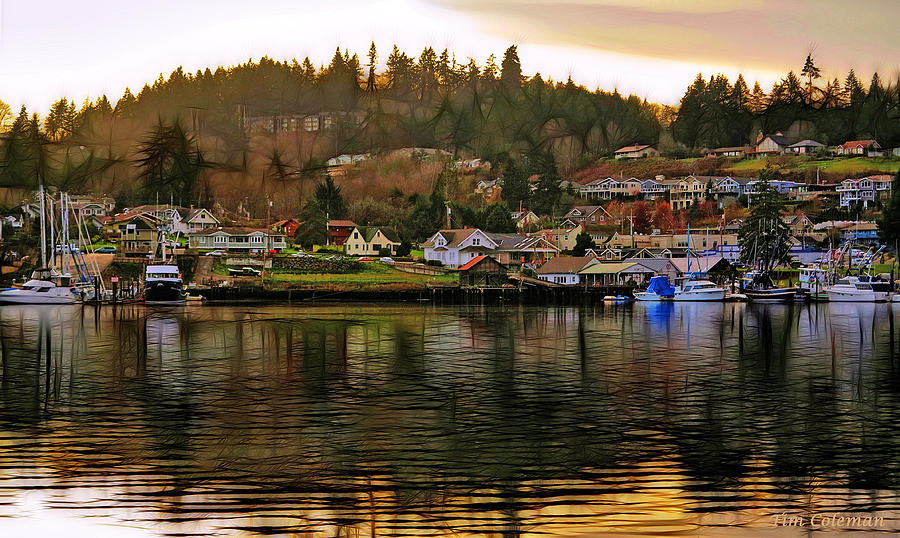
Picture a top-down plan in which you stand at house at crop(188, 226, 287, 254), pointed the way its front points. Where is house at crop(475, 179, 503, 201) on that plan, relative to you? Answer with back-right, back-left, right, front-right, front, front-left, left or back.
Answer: back-left

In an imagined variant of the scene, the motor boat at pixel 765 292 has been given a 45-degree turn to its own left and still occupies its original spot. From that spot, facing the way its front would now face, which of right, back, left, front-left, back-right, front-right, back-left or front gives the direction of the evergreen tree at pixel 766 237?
front-left

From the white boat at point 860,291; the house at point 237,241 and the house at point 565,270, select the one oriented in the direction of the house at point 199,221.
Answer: the white boat

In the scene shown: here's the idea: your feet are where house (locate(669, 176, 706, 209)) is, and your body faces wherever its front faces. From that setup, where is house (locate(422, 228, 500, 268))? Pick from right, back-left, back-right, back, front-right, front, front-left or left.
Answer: front-right

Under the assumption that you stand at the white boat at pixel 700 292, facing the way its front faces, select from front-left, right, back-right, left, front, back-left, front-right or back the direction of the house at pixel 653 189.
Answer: left

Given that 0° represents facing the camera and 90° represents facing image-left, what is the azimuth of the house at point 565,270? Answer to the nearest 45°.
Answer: approximately 0°

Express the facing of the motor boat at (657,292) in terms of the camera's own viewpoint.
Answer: facing to the left of the viewer

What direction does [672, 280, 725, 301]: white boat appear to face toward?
to the viewer's right

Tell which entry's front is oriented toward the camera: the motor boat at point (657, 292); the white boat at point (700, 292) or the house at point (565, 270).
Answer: the house

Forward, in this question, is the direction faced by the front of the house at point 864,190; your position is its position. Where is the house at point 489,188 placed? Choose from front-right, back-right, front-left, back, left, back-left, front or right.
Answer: right
